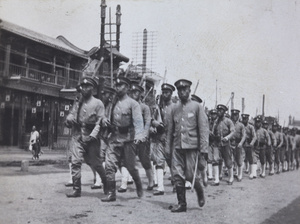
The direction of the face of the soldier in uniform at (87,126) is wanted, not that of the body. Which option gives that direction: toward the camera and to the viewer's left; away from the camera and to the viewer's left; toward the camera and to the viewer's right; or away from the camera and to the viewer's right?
toward the camera and to the viewer's left

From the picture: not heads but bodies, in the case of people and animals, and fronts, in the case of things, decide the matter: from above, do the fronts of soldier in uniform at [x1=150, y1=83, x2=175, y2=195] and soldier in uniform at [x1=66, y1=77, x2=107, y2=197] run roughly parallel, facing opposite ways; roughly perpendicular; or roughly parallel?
roughly parallel

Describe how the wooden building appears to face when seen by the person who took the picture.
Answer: facing the viewer and to the right of the viewer

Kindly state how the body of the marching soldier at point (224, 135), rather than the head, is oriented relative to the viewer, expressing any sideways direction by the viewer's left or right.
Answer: facing the viewer and to the left of the viewer

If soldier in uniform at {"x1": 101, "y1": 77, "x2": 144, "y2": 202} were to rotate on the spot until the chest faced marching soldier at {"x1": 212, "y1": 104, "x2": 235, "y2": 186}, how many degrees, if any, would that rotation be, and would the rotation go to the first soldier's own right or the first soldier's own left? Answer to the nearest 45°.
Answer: approximately 180°

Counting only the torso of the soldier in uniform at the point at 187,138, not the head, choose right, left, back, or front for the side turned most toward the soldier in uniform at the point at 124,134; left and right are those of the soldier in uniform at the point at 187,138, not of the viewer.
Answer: right

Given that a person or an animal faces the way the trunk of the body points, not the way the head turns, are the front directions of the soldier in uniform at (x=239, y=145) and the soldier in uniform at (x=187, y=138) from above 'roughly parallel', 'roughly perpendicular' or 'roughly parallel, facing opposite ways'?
roughly parallel

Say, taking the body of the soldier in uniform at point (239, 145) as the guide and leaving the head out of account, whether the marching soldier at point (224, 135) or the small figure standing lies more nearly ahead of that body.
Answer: the marching soldier

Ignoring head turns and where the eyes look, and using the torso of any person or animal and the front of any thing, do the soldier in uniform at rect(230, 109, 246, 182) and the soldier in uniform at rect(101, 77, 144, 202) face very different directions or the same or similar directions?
same or similar directions

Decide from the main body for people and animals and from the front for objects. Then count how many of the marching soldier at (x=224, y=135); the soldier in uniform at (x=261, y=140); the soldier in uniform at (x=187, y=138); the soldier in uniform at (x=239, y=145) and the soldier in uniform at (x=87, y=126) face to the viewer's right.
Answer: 0

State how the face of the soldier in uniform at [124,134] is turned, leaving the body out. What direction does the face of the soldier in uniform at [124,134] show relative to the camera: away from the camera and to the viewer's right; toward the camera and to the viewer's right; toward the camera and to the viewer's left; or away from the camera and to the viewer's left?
toward the camera and to the viewer's left

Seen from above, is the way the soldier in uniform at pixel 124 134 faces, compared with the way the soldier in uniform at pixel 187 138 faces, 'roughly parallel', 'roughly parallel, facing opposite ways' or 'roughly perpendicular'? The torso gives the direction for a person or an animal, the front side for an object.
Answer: roughly parallel
